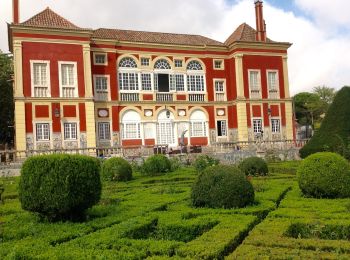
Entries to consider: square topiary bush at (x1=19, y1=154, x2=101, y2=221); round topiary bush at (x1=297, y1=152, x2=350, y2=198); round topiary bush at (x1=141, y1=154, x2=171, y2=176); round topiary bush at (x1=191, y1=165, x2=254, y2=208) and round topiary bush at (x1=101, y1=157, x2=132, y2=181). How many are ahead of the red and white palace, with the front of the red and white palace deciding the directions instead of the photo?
5

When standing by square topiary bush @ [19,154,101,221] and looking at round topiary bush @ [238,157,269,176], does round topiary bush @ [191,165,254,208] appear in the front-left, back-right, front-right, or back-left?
front-right

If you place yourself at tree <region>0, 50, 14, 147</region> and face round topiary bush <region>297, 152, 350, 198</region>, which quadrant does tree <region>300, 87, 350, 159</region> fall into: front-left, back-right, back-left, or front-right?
front-left

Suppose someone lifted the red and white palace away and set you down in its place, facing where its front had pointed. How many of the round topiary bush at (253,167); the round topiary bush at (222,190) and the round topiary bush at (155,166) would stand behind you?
0

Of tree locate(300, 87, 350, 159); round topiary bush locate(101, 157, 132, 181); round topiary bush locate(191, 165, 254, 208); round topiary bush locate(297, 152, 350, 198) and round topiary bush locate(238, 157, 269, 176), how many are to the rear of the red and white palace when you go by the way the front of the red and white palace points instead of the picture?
0

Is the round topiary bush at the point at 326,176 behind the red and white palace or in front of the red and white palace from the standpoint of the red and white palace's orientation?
in front

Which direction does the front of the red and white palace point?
toward the camera

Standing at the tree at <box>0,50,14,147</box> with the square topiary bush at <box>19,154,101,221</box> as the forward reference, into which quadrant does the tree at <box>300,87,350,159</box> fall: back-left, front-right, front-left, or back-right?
front-left

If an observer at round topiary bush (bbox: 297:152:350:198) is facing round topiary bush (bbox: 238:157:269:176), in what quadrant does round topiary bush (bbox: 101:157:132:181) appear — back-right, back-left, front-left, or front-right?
front-left

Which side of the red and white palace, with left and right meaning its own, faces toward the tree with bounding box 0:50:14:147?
right

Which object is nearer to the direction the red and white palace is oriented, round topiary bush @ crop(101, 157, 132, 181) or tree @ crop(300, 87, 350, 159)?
the round topiary bush

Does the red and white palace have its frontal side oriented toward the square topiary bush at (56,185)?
yes

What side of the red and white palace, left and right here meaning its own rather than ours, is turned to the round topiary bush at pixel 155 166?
front

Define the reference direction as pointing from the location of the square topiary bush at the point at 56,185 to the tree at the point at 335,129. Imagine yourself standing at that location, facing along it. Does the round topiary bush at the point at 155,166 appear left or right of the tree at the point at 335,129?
left

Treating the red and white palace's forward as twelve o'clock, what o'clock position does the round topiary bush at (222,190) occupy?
The round topiary bush is roughly at 12 o'clock from the red and white palace.

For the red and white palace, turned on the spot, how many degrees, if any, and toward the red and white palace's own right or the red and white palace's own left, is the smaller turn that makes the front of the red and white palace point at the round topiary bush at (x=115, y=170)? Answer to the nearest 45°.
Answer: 0° — it already faces it

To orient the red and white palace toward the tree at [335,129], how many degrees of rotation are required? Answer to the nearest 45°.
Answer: approximately 45° to its left

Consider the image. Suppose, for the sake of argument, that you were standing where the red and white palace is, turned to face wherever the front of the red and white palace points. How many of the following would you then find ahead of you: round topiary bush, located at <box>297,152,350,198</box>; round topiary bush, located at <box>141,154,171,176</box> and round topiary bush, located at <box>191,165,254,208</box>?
3

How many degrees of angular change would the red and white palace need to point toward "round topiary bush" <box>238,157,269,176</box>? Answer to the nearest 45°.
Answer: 0° — it already faces it
